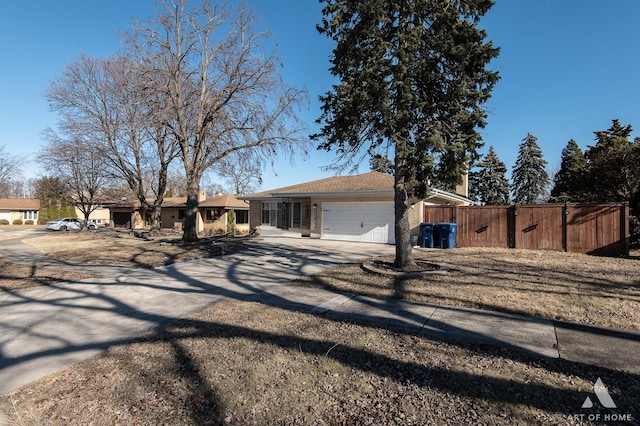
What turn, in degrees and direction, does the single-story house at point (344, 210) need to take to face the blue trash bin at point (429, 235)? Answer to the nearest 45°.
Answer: approximately 90° to its left

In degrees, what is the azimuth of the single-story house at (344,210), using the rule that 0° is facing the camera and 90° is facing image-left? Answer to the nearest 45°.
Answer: approximately 45°

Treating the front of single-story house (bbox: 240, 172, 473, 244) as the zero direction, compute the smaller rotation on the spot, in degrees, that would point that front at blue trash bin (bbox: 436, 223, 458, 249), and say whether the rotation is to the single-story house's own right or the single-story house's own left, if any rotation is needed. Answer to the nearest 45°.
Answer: approximately 90° to the single-story house's own left

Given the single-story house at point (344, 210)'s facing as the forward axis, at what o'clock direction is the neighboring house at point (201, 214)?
The neighboring house is roughly at 3 o'clock from the single-story house.

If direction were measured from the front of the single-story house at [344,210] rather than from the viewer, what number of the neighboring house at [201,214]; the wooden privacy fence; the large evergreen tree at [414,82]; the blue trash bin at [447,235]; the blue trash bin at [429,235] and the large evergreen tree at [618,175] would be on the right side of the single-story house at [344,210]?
1

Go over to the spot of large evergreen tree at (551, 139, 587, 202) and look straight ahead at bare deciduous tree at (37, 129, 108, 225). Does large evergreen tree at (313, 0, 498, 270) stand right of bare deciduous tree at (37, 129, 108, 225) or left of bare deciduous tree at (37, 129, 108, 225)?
left

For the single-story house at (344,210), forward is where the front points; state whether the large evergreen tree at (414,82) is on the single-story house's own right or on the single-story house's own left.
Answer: on the single-story house's own left

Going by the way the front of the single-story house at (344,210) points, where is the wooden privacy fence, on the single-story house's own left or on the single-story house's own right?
on the single-story house's own left

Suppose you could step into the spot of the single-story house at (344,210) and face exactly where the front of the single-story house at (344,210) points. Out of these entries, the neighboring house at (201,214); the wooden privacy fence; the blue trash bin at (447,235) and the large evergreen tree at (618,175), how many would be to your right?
1

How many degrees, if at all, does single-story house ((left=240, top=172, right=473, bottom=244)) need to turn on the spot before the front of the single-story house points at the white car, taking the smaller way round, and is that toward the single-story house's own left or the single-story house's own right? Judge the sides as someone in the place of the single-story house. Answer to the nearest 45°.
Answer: approximately 90° to the single-story house's own right

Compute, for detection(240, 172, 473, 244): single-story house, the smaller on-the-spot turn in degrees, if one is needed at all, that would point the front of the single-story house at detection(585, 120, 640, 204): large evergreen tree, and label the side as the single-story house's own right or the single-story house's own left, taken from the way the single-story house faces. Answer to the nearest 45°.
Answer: approximately 135° to the single-story house's own left

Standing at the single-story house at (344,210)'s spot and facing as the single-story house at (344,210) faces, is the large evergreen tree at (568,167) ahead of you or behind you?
behind

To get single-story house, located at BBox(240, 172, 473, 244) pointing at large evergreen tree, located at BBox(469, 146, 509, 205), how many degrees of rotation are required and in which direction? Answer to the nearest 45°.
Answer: approximately 180°
